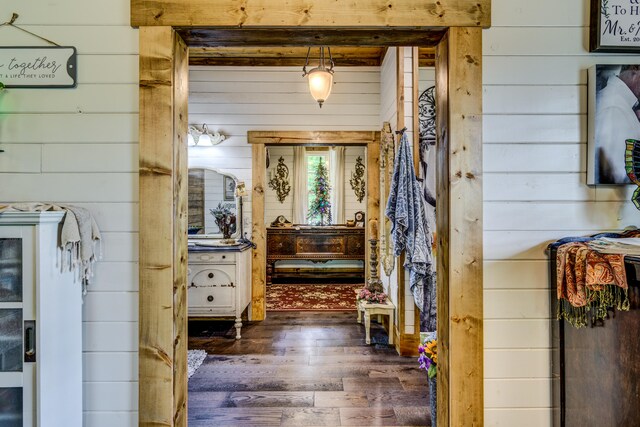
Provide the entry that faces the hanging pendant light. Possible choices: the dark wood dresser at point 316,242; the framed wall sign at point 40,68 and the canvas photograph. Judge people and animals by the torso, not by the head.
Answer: the dark wood dresser

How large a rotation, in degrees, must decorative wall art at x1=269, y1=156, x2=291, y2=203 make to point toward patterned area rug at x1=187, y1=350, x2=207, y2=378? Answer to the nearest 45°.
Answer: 0° — it already faces it

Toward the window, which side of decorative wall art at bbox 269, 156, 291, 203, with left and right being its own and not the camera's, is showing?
left
